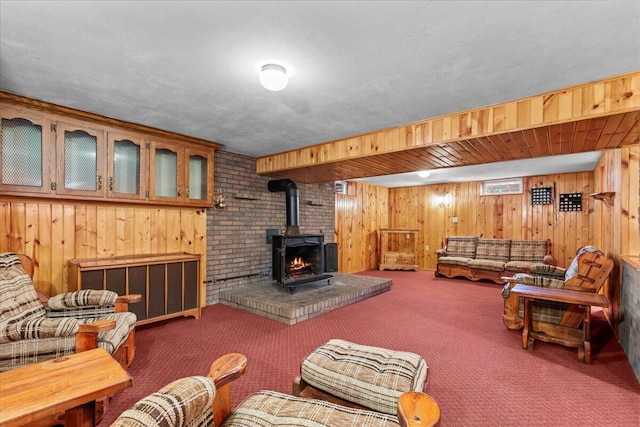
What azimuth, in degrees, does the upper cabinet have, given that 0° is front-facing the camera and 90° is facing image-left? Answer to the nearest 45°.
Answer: approximately 315°

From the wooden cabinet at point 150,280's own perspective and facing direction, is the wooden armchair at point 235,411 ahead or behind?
ahead

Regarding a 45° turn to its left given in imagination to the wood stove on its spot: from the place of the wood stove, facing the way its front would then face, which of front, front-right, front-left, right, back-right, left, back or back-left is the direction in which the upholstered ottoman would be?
right

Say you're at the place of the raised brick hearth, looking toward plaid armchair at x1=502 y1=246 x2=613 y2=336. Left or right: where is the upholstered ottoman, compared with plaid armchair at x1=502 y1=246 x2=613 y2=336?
right

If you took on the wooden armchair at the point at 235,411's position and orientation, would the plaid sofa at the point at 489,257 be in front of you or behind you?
in front

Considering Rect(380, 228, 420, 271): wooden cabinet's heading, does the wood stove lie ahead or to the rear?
ahead

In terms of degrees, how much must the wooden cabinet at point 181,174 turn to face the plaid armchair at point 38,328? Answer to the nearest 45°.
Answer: approximately 90° to its right

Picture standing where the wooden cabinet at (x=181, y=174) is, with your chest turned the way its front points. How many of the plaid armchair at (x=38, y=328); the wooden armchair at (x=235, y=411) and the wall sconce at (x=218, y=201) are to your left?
1

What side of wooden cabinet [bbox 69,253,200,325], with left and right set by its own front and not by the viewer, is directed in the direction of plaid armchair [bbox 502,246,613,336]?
front

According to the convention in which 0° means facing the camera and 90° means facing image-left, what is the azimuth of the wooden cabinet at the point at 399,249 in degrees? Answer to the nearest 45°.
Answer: approximately 0°

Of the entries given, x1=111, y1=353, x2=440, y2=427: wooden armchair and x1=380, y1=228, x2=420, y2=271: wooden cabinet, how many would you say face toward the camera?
1

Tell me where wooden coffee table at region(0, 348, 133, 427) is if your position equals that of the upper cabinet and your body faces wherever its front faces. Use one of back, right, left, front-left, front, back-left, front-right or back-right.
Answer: front-right
